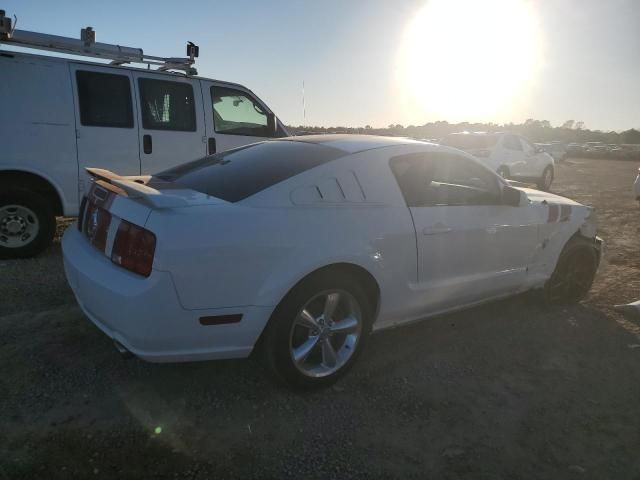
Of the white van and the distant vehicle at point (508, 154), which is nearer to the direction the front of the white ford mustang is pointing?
the distant vehicle

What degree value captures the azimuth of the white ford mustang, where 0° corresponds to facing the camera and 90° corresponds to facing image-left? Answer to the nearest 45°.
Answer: approximately 225°

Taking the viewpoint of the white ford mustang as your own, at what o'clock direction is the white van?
The white van is roughly at 9 o'clock from the white ford mustang.
